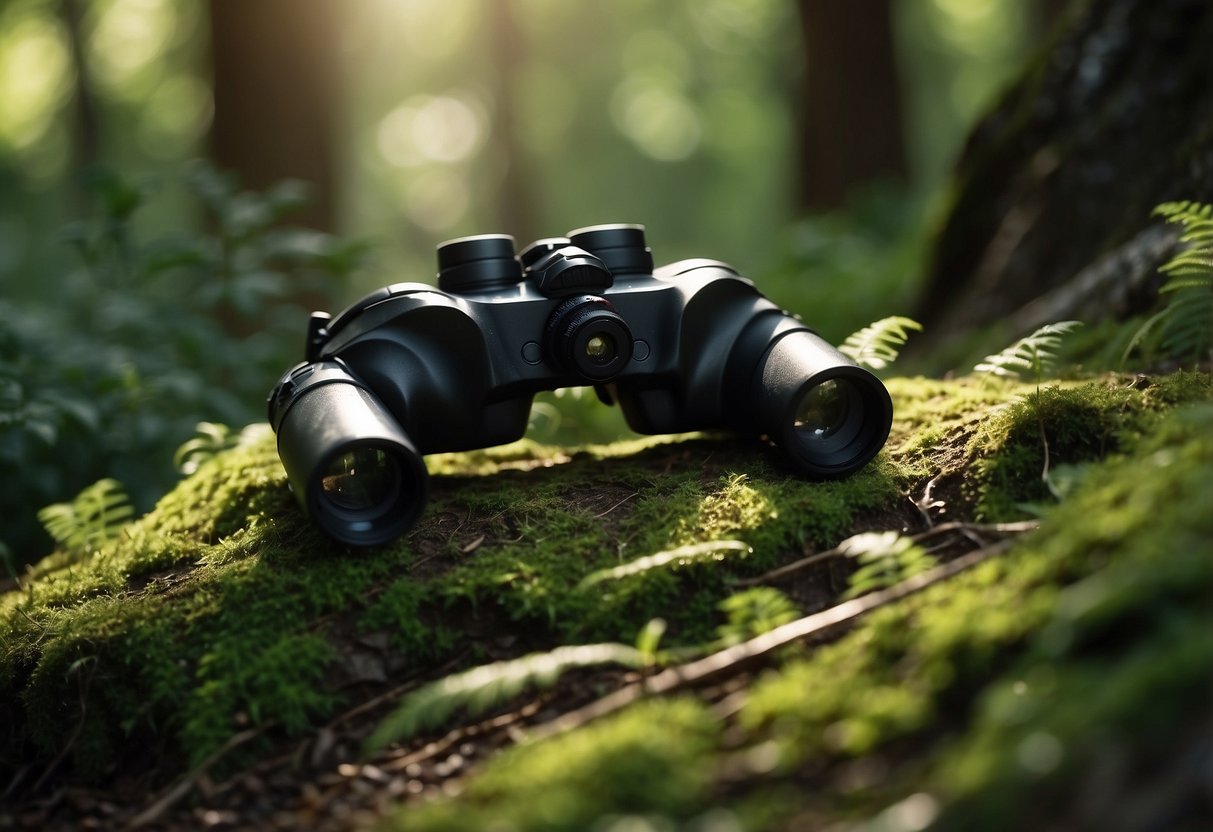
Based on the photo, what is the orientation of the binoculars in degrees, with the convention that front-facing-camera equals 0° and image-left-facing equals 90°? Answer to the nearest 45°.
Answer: approximately 0°

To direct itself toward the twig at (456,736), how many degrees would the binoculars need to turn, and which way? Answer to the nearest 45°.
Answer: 0° — it already faces it

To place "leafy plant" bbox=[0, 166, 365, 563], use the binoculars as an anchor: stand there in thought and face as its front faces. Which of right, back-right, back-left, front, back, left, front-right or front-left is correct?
back-right

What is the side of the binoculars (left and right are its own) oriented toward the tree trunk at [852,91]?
back

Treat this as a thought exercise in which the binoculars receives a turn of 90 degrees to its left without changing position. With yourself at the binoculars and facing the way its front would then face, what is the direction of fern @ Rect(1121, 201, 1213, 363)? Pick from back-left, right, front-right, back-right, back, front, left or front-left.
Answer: front

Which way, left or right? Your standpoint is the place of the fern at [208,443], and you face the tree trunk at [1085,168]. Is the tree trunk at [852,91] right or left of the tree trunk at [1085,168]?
left
